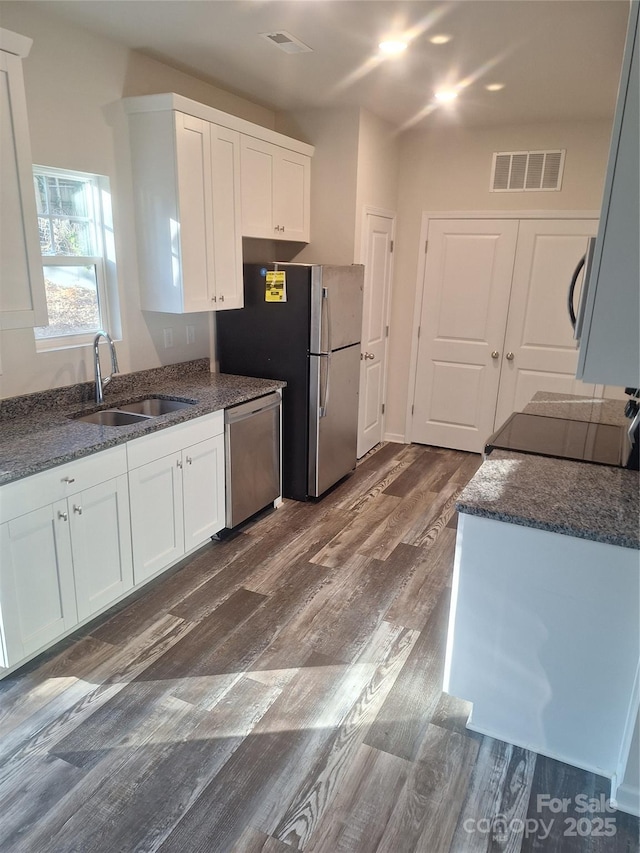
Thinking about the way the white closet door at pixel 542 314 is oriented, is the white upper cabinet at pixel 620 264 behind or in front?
in front

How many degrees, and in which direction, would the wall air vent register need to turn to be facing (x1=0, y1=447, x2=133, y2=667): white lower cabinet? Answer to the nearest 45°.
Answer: approximately 45° to its right

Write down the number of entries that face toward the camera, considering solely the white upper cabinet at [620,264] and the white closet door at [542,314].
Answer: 1

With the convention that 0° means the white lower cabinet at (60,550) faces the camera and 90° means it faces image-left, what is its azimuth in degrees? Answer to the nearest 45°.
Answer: approximately 315°

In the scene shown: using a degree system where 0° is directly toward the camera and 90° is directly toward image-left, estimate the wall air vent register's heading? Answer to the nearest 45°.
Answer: approximately 0°

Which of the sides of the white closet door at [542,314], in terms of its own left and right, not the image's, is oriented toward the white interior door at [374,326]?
right

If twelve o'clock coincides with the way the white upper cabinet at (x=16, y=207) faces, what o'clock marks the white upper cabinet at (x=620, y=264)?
the white upper cabinet at (x=620, y=264) is roughly at 12 o'clock from the white upper cabinet at (x=16, y=207).

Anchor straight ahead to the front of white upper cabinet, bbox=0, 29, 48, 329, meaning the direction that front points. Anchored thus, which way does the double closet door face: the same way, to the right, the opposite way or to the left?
to the right

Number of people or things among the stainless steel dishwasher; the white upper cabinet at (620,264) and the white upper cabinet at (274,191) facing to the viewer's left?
1

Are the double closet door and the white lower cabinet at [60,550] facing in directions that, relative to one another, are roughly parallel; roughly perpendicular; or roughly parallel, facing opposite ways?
roughly perpendicular
